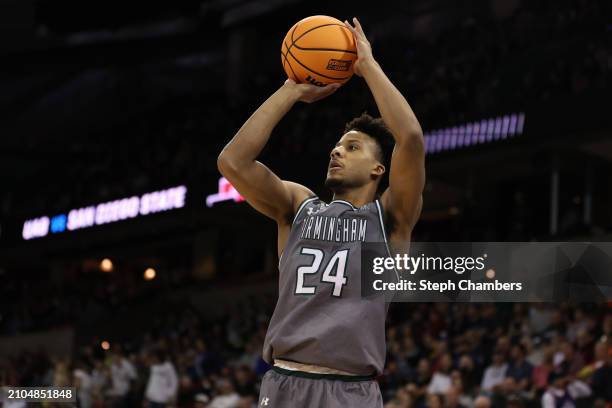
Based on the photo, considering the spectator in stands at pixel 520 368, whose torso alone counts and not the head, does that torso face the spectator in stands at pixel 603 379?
no

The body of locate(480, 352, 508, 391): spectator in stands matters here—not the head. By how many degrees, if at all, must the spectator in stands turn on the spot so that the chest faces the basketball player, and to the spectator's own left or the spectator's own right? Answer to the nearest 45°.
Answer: approximately 45° to the spectator's own left

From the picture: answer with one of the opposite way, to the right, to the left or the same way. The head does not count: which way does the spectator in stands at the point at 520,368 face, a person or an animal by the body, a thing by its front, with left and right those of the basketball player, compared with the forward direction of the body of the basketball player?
the same way

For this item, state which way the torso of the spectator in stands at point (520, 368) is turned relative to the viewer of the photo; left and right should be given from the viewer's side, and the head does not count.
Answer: facing the viewer and to the left of the viewer

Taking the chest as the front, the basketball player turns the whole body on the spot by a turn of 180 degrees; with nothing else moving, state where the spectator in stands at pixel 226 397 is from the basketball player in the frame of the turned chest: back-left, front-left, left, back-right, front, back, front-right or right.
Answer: front-left

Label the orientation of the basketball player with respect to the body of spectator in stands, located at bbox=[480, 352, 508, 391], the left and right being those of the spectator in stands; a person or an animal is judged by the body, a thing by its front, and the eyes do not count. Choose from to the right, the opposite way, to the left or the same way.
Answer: the same way

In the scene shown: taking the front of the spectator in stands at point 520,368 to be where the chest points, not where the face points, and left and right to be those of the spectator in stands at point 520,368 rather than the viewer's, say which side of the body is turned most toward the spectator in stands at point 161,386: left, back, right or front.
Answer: right

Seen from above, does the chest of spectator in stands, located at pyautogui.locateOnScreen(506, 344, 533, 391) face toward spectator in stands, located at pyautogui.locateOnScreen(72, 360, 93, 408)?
no

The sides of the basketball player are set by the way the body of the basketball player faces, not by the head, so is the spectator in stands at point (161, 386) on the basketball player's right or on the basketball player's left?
on the basketball player's right

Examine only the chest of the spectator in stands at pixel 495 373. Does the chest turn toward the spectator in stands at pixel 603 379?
no

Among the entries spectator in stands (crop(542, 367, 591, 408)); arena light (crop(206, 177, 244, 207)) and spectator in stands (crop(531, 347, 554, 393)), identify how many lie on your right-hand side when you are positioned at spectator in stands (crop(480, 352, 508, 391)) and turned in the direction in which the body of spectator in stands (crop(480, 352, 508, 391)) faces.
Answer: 1

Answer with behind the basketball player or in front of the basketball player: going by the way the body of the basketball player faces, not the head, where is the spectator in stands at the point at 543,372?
behind

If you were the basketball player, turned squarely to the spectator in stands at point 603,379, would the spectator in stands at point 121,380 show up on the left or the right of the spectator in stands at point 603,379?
left

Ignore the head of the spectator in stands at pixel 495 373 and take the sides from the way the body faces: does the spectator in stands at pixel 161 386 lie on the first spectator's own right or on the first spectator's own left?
on the first spectator's own right

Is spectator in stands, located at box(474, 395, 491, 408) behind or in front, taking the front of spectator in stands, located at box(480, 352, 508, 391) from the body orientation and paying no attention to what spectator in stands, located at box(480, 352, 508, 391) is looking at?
in front

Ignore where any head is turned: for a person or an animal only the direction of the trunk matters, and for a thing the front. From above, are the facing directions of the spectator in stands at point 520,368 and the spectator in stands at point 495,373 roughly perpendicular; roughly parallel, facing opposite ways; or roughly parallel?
roughly parallel

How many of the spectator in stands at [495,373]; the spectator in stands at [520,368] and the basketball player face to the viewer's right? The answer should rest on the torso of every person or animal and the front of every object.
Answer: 0

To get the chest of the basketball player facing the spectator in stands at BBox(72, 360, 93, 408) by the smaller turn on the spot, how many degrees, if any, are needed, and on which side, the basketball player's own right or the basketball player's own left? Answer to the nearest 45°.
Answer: approximately 135° to the basketball player's own right

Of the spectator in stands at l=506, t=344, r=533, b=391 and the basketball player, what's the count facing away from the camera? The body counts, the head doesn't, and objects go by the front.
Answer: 0

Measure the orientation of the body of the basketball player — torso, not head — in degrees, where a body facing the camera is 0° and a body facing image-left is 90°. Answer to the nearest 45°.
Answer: approximately 45°
